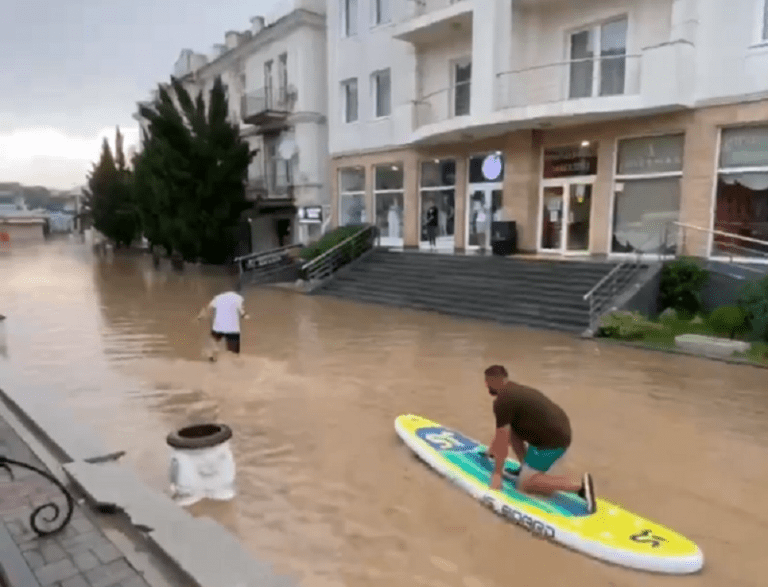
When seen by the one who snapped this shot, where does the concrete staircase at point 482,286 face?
facing the viewer and to the left of the viewer

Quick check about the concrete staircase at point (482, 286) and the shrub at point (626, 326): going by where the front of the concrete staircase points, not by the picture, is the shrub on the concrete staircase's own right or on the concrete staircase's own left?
on the concrete staircase's own left

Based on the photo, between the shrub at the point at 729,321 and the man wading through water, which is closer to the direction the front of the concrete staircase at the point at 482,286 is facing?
the man wading through water

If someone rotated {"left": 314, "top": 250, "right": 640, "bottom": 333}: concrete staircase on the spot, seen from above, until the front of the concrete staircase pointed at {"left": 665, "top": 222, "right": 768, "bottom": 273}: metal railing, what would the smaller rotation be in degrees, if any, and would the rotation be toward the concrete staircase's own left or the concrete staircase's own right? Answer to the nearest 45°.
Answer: approximately 135° to the concrete staircase's own left

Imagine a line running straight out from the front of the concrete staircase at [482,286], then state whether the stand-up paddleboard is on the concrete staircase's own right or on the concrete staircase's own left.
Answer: on the concrete staircase's own left

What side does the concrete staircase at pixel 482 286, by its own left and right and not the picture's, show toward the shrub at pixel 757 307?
left

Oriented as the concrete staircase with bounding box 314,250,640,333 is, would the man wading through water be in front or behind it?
in front

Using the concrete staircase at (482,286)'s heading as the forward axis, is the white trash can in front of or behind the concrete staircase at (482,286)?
in front

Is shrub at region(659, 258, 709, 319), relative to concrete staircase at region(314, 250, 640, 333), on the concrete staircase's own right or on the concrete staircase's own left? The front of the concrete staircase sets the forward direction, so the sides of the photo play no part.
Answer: on the concrete staircase's own left

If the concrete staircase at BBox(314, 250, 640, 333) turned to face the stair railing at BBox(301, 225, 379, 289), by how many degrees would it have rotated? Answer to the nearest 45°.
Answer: approximately 90° to its right

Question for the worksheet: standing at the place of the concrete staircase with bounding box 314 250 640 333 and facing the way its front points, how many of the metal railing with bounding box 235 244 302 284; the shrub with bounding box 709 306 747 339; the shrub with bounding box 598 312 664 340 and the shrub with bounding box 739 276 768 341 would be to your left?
3

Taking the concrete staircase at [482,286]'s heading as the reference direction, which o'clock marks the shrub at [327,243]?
The shrub is roughly at 3 o'clock from the concrete staircase.

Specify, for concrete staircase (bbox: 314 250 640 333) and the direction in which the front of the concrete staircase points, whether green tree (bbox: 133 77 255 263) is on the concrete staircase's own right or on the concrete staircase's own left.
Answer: on the concrete staircase's own right

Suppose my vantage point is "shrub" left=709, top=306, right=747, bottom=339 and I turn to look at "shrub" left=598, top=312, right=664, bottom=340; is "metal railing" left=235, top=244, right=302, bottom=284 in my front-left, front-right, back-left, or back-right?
front-right

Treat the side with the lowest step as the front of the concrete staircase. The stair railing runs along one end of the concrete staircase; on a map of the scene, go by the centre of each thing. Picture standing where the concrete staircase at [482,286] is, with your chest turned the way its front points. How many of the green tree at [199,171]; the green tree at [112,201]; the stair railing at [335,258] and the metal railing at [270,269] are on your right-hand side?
4

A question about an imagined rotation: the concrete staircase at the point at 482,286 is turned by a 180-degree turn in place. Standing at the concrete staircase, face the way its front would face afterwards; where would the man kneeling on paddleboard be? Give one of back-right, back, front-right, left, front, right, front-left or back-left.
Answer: back-right

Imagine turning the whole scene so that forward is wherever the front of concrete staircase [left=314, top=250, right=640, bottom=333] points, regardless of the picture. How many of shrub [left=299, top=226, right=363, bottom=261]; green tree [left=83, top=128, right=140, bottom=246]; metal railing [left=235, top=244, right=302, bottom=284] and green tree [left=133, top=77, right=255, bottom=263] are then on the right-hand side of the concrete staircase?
4
